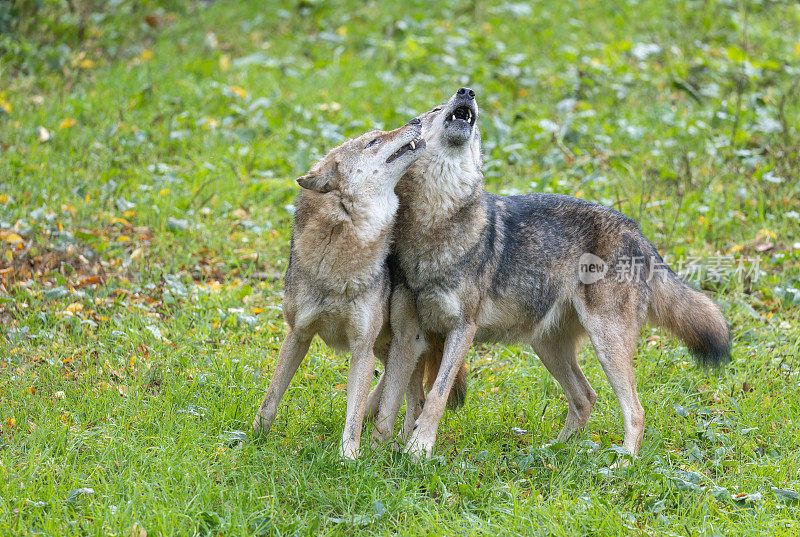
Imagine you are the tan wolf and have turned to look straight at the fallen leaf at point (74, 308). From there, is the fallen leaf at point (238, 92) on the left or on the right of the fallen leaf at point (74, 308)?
right

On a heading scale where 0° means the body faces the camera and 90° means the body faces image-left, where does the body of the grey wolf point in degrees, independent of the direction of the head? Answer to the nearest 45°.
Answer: approximately 45°

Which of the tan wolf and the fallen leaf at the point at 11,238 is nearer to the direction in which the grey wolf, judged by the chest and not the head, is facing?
the tan wolf

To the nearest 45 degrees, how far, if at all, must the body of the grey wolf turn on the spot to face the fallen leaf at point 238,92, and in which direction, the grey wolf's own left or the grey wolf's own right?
approximately 90° to the grey wolf's own right

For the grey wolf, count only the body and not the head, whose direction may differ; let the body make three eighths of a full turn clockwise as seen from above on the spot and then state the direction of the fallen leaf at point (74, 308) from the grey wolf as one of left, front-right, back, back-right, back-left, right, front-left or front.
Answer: left

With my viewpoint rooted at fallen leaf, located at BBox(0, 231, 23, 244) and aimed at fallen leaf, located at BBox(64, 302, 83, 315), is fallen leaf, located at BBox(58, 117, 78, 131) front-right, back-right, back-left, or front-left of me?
back-left

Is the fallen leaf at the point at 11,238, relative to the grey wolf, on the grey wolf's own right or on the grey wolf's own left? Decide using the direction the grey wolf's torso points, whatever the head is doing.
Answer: on the grey wolf's own right

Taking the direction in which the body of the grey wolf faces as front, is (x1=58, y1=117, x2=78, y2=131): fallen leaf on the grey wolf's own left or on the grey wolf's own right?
on the grey wolf's own right

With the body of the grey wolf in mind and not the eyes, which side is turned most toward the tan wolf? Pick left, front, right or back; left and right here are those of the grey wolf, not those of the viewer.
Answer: front
